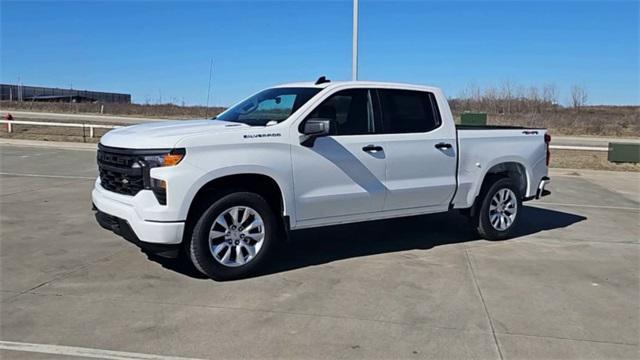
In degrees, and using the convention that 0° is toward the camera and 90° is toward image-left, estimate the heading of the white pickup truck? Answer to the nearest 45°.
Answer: approximately 45°

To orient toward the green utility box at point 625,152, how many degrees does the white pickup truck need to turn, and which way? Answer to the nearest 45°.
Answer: approximately 180°

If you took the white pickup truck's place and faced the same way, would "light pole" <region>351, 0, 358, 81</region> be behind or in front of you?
behind
